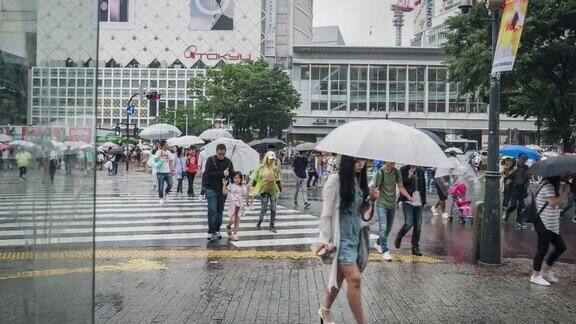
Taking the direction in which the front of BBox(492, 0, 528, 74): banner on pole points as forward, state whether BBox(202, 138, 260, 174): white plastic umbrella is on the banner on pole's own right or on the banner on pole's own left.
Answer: on the banner on pole's own right

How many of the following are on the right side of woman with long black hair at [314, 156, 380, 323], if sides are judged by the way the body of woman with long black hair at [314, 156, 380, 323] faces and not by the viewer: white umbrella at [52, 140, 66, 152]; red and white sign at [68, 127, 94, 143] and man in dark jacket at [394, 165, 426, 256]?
2

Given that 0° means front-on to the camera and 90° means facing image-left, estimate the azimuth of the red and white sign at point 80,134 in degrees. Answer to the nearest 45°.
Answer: approximately 0°

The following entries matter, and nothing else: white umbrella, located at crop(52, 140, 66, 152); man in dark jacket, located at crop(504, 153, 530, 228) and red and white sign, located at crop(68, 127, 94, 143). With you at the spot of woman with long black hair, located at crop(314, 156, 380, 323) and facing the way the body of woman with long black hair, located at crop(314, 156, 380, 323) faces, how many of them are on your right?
2

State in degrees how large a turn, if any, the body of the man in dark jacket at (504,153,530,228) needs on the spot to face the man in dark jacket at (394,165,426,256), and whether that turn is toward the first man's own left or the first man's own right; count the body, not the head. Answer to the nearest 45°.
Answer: approximately 45° to the first man's own right

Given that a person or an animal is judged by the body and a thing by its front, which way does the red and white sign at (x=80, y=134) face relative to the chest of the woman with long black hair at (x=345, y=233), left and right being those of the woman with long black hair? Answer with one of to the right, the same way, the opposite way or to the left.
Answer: the same way

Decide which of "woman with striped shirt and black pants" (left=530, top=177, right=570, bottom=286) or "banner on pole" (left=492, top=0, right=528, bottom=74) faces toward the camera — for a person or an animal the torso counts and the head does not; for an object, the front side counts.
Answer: the banner on pole

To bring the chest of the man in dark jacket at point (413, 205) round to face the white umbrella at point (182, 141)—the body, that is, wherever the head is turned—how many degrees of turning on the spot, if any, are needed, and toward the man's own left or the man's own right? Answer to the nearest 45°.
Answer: approximately 180°

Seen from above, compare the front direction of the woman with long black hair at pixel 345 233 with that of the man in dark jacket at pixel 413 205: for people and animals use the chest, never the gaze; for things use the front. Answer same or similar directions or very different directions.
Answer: same or similar directions

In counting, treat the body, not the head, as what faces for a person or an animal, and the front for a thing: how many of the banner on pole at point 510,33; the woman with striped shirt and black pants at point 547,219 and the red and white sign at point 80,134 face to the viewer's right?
1

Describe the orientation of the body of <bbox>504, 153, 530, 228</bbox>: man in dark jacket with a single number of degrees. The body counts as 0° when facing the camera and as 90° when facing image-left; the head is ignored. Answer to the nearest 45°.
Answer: approximately 315°
